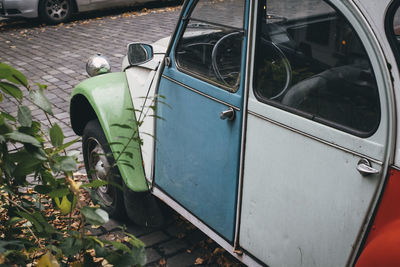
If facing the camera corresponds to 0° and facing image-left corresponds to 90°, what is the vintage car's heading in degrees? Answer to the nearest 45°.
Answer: approximately 135°

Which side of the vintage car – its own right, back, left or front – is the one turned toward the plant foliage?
left

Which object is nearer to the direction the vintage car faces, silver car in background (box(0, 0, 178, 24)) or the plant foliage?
the silver car in background

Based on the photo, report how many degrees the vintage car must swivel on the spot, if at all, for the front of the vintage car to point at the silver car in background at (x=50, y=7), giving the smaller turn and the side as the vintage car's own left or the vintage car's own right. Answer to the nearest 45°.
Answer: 0° — it already faces it
